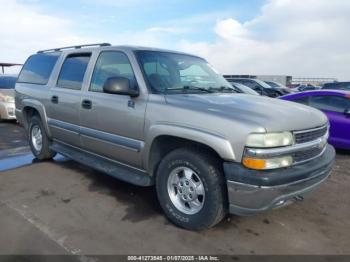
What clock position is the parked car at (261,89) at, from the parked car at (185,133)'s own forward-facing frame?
the parked car at (261,89) is roughly at 8 o'clock from the parked car at (185,133).

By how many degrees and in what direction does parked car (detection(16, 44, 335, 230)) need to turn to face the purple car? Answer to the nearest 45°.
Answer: approximately 90° to its left

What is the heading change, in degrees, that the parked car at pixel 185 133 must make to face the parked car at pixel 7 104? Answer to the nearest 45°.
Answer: approximately 180°

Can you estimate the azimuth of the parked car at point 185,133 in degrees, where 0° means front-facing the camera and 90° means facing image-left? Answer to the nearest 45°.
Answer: approximately 315°
